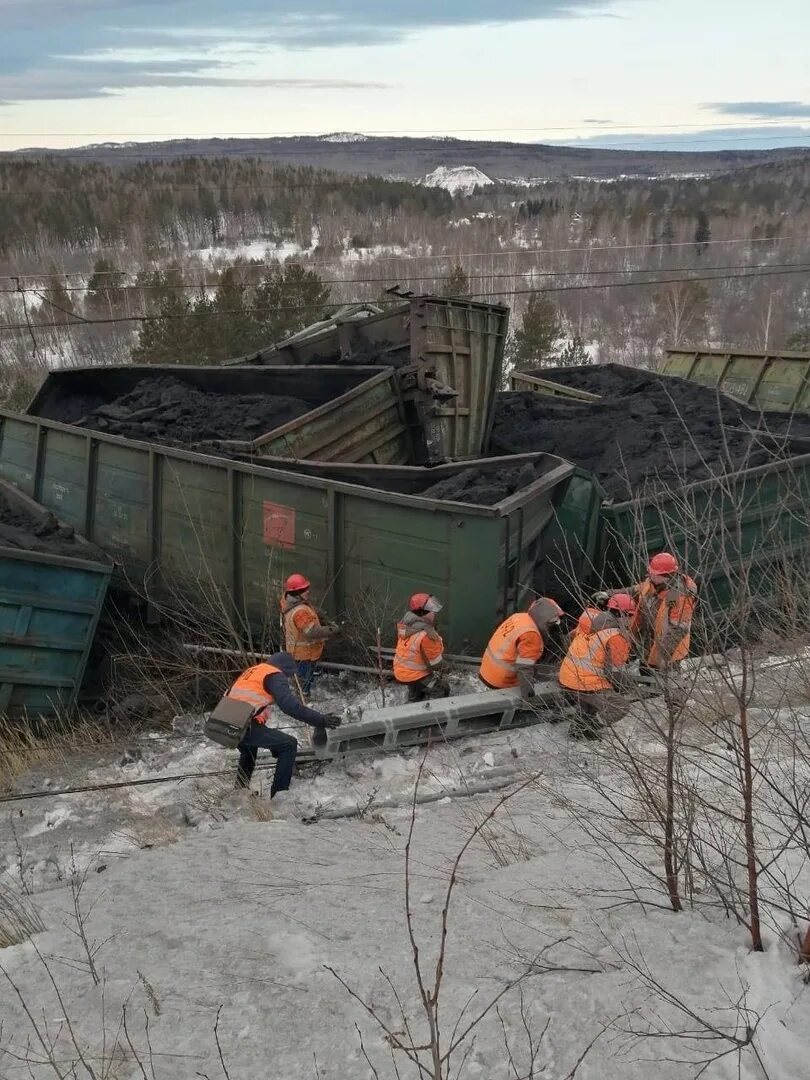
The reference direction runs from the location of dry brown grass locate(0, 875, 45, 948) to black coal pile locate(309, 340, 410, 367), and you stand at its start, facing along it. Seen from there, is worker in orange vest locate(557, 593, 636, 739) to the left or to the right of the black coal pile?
right

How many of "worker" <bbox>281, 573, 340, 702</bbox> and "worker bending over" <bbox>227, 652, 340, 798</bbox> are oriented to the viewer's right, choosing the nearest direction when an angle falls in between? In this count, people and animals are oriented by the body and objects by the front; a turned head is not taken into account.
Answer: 2

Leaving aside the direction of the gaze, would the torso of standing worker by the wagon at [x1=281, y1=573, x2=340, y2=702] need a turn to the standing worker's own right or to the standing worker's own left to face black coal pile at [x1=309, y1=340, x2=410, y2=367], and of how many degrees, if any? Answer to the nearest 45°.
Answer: approximately 90° to the standing worker's own left

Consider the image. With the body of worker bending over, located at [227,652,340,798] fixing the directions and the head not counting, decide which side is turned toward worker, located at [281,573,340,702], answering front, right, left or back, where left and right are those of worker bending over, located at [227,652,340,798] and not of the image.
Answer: left

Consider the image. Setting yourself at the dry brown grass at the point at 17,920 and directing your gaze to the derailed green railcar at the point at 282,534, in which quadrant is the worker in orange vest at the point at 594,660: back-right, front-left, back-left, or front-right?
front-right

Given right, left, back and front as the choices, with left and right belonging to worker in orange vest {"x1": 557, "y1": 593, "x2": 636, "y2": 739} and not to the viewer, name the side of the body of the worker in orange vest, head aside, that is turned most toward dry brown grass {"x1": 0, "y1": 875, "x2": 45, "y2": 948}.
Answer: back

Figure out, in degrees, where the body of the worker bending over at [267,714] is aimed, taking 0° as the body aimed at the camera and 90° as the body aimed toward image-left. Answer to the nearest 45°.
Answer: approximately 270°

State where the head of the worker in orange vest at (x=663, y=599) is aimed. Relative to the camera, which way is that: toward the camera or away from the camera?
toward the camera

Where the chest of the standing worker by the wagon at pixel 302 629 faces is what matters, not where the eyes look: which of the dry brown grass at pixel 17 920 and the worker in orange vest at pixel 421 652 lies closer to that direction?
the worker in orange vest

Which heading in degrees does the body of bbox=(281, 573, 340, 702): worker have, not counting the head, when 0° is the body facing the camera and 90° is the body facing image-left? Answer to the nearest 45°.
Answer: approximately 270°

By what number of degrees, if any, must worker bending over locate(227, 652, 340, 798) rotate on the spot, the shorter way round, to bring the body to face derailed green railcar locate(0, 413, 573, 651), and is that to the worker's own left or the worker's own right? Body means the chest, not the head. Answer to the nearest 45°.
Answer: approximately 90° to the worker's own left
